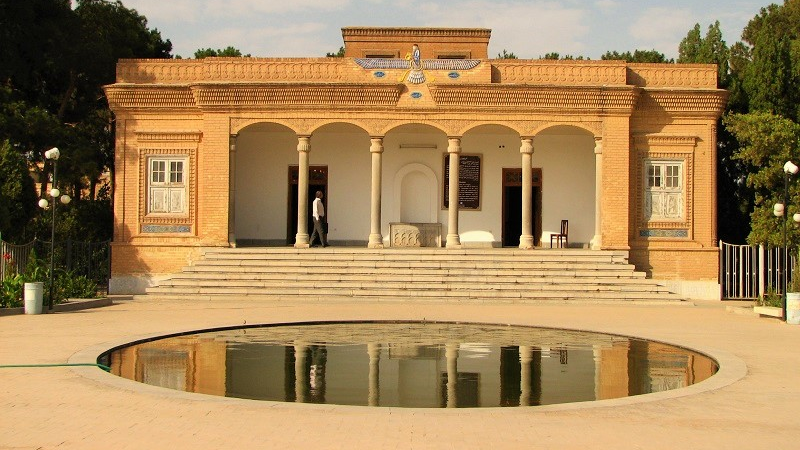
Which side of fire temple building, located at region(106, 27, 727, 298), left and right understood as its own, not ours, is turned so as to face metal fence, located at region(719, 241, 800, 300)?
left

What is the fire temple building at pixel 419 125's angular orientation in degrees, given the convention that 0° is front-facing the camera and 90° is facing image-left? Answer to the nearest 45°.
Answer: approximately 0°

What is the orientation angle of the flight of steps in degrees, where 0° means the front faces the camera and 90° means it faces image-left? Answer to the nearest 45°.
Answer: approximately 0°

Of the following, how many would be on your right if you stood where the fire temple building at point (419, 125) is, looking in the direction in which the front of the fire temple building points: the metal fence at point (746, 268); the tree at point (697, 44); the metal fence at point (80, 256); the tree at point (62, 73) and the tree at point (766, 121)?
2

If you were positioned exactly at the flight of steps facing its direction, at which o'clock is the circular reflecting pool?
The circular reflecting pool is roughly at 12 o'clock from the flight of steps.

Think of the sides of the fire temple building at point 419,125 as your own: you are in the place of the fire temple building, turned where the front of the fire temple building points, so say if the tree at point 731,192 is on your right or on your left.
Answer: on your left

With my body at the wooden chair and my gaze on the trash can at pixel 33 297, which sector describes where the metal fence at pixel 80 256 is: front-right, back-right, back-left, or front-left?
front-right

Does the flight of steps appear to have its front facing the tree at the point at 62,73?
no

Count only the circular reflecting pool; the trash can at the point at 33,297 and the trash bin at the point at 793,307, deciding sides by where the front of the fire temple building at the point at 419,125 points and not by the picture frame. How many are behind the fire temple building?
0

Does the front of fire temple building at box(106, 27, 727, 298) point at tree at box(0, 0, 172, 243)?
no

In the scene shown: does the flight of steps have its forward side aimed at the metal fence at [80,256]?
no
